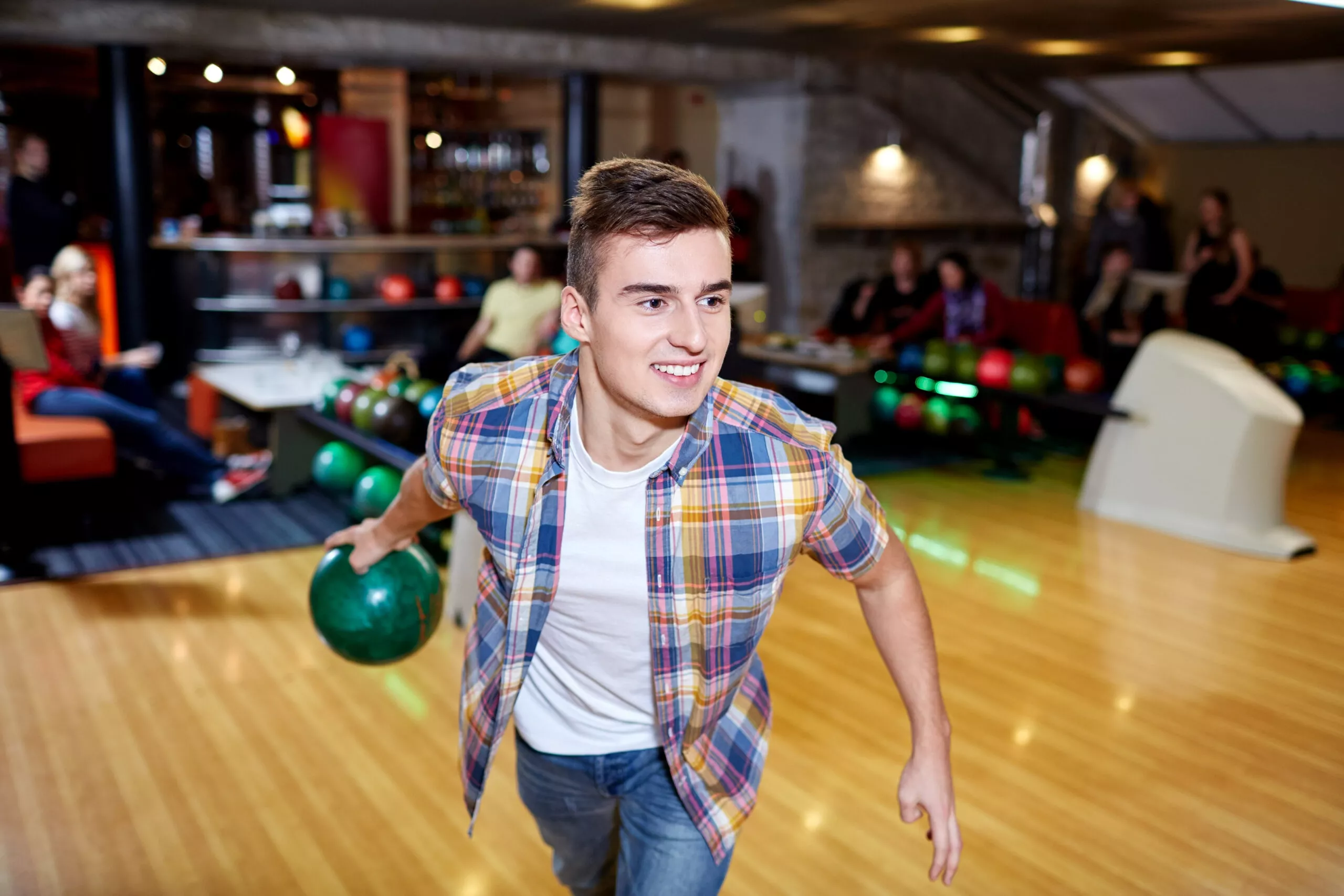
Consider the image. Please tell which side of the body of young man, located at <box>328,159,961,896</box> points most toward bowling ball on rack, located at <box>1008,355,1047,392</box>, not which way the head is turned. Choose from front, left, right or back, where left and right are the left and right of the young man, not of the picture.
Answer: back

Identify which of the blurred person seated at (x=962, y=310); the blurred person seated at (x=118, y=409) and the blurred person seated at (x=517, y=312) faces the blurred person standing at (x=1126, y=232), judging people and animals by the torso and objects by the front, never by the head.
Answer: the blurred person seated at (x=118, y=409)

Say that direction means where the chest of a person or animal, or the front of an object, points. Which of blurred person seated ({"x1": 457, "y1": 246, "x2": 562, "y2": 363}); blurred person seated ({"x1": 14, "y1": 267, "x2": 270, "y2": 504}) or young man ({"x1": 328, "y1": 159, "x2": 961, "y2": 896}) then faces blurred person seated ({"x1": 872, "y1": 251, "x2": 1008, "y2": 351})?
blurred person seated ({"x1": 14, "y1": 267, "x2": 270, "y2": 504})

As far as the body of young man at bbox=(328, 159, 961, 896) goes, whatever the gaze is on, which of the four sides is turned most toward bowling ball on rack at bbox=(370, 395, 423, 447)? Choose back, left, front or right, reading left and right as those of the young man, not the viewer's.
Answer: back

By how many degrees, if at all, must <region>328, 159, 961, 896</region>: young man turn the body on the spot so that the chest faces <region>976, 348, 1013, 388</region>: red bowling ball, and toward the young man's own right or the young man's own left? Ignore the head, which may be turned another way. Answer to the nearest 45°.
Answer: approximately 180°

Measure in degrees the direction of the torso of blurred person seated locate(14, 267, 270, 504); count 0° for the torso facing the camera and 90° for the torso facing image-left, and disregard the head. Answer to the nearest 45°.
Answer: approximately 270°

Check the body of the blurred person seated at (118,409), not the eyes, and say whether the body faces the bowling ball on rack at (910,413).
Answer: yes

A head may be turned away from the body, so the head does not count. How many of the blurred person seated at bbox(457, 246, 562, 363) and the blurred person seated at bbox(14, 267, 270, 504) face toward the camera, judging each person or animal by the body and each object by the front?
1

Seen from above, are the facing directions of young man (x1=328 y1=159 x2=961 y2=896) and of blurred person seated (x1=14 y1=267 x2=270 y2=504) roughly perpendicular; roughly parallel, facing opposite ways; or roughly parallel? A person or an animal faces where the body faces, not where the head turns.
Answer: roughly perpendicular

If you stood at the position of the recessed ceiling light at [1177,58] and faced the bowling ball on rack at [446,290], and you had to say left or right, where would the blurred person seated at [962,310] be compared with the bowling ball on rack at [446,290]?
left
